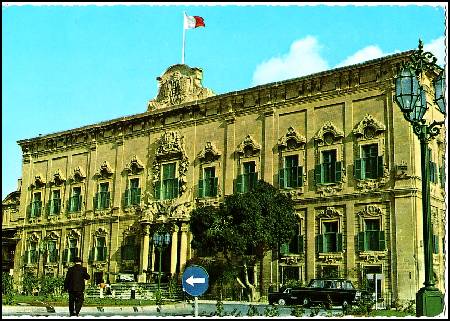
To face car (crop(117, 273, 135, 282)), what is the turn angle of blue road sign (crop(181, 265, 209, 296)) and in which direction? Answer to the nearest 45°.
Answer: approximately 180°

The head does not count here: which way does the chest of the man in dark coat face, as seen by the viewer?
away from the camera

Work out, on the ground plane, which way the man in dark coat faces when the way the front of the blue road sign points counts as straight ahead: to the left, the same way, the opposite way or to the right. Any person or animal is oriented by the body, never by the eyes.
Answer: the opposite way

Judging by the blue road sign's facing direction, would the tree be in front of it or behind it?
behind

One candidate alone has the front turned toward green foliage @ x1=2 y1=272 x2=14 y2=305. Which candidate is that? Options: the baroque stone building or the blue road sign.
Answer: the baroque stone building

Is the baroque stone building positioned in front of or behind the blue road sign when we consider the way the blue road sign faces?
behind

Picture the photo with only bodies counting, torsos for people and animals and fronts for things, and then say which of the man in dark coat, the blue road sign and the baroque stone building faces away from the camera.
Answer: the man in dark coat

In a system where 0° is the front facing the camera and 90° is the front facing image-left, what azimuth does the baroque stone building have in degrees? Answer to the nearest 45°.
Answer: approximately 45°

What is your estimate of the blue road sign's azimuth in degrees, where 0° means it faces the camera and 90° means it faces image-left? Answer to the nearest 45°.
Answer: approximately 0°
